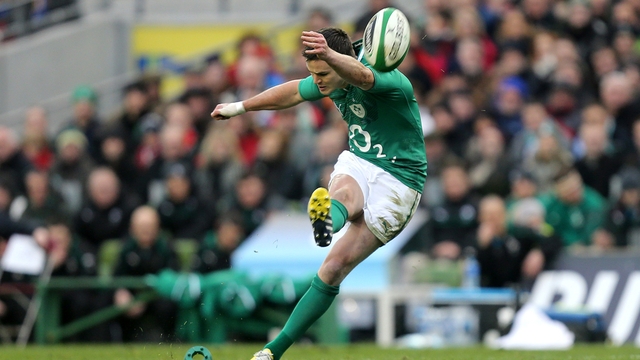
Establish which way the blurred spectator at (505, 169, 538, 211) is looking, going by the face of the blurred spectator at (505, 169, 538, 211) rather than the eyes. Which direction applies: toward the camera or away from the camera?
toward the camera

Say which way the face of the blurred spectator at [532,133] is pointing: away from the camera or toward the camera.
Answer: toward the camera

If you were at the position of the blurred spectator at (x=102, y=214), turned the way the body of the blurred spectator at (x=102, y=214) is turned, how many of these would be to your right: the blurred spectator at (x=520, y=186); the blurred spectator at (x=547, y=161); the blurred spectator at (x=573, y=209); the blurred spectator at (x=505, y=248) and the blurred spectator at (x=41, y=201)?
1

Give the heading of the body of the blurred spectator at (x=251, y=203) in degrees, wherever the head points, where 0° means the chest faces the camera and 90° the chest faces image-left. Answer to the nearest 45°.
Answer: approximately 0°

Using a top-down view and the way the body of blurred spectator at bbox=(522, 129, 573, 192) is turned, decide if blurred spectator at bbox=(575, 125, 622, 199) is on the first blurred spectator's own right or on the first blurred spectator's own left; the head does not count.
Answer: on the first blurred spectator's own left

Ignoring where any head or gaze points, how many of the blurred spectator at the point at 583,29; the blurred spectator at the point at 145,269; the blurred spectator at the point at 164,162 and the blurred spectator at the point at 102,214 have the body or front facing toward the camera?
4

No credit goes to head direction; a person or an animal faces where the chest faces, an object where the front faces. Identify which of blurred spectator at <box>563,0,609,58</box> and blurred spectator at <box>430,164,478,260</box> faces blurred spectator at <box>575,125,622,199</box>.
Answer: blurred spectator at <box>563,0,609,58</box>

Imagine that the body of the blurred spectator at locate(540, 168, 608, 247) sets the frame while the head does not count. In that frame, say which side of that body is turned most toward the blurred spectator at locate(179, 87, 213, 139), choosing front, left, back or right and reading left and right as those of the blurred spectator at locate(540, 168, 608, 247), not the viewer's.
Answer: right

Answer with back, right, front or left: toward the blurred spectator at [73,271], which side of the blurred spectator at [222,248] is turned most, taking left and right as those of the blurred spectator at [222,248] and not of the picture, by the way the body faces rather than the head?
right

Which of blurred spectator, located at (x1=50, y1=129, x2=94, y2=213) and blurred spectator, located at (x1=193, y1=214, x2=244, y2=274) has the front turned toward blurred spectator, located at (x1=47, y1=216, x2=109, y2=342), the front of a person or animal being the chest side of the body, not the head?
blurred spectator, located at (x1=50, y1=129, x2=94, y2=213)

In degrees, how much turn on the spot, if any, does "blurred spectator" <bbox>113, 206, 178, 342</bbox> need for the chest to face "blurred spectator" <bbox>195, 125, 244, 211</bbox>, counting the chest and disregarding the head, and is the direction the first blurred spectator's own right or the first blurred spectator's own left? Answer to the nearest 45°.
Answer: approximately 135° to the first blurred spectator's own left

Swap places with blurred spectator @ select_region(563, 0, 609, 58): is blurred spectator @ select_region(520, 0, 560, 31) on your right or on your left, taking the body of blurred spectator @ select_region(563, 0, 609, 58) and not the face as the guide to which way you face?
on your right

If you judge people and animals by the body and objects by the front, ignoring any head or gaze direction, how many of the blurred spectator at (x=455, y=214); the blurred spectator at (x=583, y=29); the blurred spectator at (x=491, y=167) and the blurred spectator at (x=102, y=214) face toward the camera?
4

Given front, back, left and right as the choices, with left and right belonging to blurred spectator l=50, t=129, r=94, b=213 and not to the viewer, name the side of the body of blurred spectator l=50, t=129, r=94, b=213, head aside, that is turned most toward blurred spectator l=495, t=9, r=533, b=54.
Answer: left

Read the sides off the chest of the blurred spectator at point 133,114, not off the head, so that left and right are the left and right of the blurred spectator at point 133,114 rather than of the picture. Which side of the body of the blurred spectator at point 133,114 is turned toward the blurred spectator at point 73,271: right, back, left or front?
front

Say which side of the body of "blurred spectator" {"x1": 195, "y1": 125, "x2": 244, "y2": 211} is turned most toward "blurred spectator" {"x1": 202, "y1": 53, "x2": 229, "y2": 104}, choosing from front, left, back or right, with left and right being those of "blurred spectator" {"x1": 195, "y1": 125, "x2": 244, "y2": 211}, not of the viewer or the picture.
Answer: back

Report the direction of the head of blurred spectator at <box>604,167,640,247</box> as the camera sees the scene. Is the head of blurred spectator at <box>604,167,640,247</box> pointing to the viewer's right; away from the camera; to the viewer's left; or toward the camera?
toward the camera
